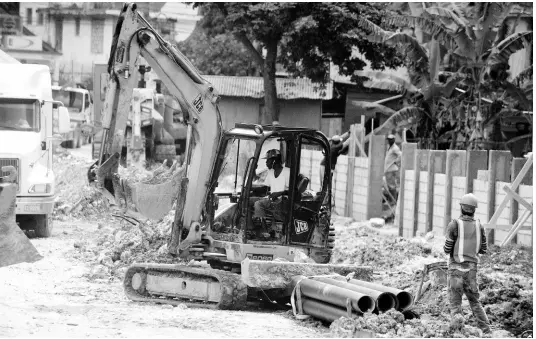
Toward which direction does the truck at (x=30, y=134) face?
toward the camera

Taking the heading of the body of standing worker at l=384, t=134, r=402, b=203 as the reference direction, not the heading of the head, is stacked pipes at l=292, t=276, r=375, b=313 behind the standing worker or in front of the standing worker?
in front

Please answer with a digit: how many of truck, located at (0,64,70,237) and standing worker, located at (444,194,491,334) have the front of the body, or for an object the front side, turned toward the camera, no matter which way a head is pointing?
1

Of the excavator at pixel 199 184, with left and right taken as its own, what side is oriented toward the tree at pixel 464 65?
back

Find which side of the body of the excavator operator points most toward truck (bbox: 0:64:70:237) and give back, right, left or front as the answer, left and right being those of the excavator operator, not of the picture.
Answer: right

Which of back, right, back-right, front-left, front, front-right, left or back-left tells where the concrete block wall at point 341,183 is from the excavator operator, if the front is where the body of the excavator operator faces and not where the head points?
back-right

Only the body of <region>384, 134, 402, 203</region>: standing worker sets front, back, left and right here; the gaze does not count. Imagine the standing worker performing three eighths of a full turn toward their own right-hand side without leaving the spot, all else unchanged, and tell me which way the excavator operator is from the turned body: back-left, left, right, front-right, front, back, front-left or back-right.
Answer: back
